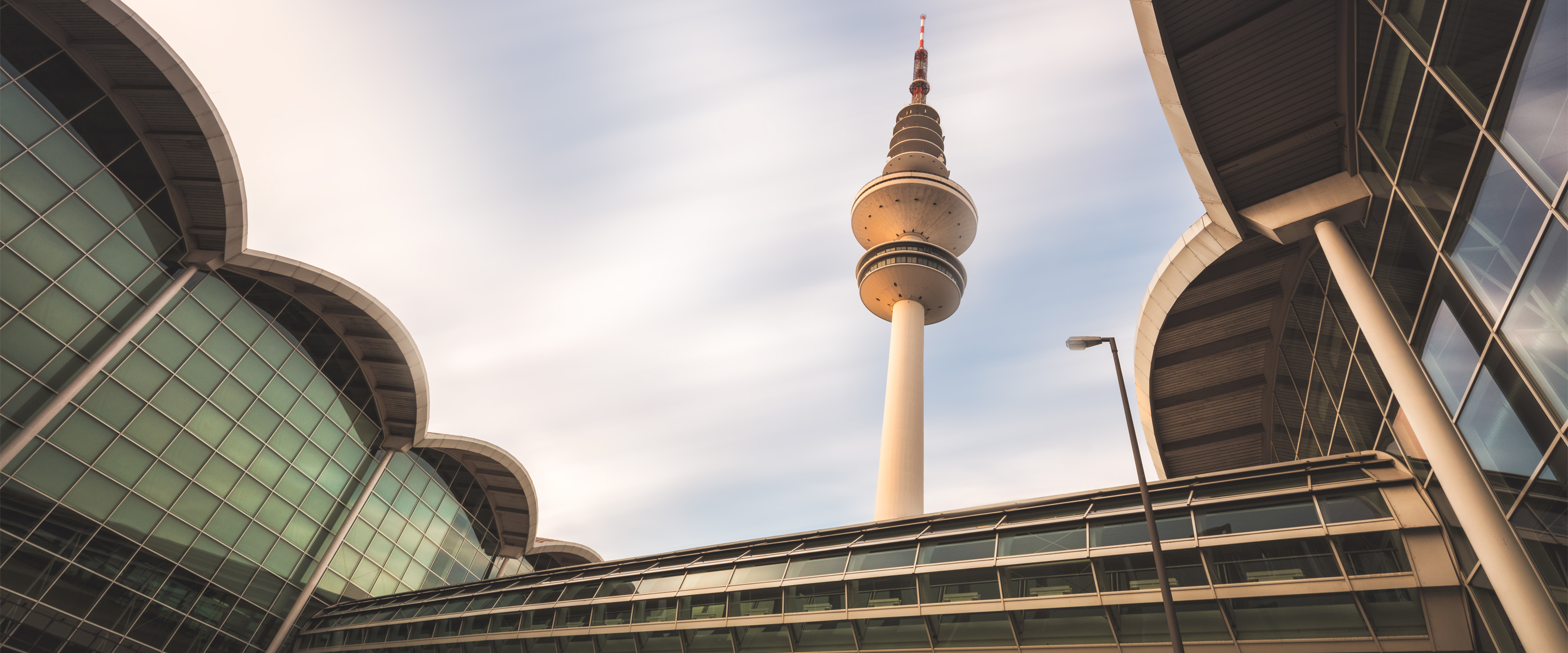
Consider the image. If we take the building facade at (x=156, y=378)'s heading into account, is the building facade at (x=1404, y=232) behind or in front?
in front

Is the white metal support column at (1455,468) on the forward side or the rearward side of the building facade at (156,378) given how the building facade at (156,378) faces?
on the forward side

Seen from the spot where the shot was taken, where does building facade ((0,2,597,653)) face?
facing the viewer and to the right of the viewer

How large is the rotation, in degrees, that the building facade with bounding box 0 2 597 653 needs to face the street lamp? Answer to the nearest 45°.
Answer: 0° — it already faces it
